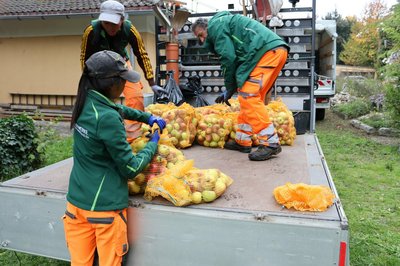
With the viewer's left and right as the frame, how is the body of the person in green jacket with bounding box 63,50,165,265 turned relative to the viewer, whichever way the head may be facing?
facing away from the viewer and to the right of the viewer

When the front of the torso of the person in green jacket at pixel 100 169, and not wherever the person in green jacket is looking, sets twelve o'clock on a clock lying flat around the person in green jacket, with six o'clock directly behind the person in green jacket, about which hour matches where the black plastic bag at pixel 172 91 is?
The black plastic bag is roughly at 11 o'clock from the person in green jacket.

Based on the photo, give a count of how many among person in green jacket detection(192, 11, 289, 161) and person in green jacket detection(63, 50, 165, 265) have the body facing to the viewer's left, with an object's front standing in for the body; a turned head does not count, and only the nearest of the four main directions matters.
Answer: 1

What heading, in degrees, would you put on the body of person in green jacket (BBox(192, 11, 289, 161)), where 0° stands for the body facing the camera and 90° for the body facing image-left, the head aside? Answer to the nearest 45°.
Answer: approximately 90°

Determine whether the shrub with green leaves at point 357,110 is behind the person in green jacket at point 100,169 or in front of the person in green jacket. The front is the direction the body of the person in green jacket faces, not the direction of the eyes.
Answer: in front

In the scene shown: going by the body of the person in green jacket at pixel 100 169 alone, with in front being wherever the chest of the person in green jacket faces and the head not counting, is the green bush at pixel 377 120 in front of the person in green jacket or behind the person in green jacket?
in front

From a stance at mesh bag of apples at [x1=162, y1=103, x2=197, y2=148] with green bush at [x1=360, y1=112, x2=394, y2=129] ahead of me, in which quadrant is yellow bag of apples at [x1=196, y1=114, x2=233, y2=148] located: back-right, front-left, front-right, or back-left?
front-right

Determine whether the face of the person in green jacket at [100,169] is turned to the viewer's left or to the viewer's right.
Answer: to the viewer's right
